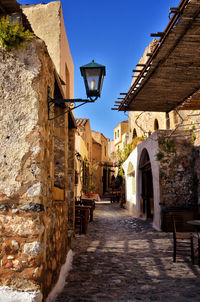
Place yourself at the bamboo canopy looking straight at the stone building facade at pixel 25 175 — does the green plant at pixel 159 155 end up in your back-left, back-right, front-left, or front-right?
back-right

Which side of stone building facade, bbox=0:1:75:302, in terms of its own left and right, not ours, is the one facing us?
right

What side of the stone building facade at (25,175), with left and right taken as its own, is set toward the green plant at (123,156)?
left

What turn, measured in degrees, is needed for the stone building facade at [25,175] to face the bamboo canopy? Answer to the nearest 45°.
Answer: approximately 45° to its left

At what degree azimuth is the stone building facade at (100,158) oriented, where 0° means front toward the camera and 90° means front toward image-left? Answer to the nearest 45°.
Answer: approximately 315°

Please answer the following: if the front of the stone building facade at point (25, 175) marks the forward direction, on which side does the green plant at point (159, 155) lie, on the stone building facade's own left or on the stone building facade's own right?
on the stone building facade's own left

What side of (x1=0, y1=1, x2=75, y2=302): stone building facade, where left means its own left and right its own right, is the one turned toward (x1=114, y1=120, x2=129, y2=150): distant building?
left
